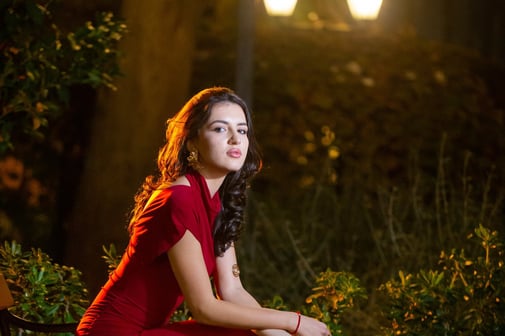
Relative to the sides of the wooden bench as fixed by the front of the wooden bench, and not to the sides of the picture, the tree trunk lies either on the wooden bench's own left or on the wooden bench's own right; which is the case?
on the wooden bench's own left

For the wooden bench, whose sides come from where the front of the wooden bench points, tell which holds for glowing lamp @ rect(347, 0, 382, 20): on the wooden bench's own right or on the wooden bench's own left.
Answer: on the wooden bench's own left

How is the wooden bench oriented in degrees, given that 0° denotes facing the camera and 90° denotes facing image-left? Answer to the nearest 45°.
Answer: approximately 270°

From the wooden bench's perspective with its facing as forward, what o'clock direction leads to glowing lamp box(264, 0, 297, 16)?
The glowing lamp is roughly at 10 o'clock from the wooden bench.

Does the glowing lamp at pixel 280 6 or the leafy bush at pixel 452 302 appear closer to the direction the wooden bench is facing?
the leafy bush

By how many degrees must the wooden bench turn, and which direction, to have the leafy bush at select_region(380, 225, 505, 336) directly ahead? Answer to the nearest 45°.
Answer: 0° — it already faces it

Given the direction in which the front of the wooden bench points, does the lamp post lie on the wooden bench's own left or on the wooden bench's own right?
on the wooden bench's own left
